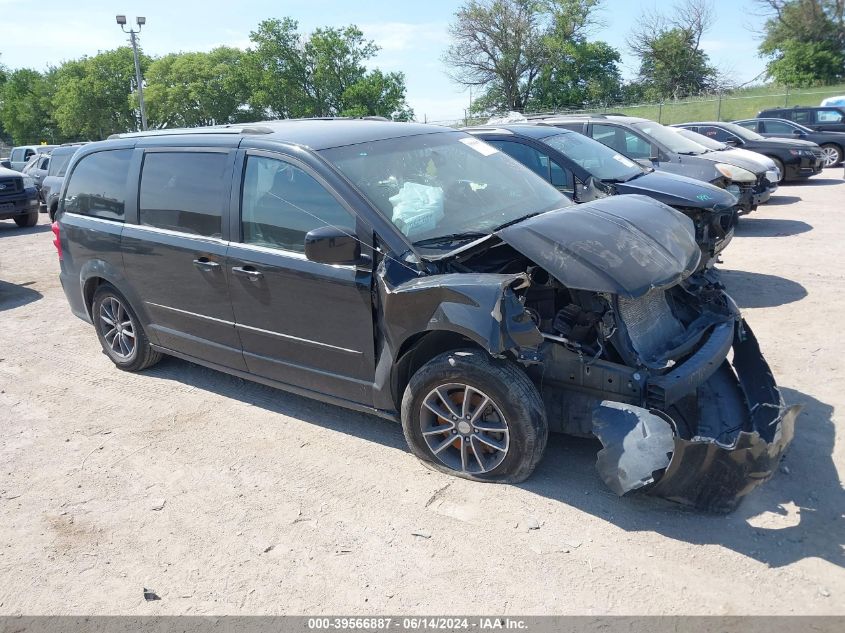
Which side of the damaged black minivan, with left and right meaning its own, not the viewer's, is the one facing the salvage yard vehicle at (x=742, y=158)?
left

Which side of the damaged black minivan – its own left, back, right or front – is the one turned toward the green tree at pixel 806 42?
left

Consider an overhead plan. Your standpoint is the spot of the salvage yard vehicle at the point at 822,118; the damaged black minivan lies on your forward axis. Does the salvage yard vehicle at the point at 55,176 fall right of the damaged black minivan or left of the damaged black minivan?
right

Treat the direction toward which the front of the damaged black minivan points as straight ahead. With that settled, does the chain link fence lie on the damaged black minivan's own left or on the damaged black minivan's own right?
on the damaged black minivan's own left

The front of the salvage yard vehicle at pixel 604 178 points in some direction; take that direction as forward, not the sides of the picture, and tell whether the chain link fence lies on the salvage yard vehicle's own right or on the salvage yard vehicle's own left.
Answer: on the salvage yard vehicle's own left

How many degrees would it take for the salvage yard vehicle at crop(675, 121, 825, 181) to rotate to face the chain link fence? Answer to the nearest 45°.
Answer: approximately 135° to its left

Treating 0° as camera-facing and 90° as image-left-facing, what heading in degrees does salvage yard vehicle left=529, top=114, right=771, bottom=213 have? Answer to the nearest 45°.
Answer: approximately 315°
